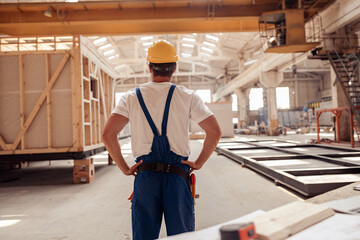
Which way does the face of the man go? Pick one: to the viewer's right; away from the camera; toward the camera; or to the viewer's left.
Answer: away from the camera

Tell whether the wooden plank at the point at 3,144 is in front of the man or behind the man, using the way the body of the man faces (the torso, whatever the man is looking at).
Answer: in front

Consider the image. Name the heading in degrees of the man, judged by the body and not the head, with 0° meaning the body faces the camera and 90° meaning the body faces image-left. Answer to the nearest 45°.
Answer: approximately 180°

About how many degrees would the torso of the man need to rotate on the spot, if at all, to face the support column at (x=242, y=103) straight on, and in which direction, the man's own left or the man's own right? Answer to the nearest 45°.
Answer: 0° — they already face it

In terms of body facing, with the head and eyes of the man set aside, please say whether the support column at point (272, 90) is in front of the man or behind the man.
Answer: in front

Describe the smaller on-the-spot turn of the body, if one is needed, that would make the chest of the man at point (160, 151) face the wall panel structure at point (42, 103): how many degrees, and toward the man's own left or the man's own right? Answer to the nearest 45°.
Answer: approximately 45° to the man's own left
